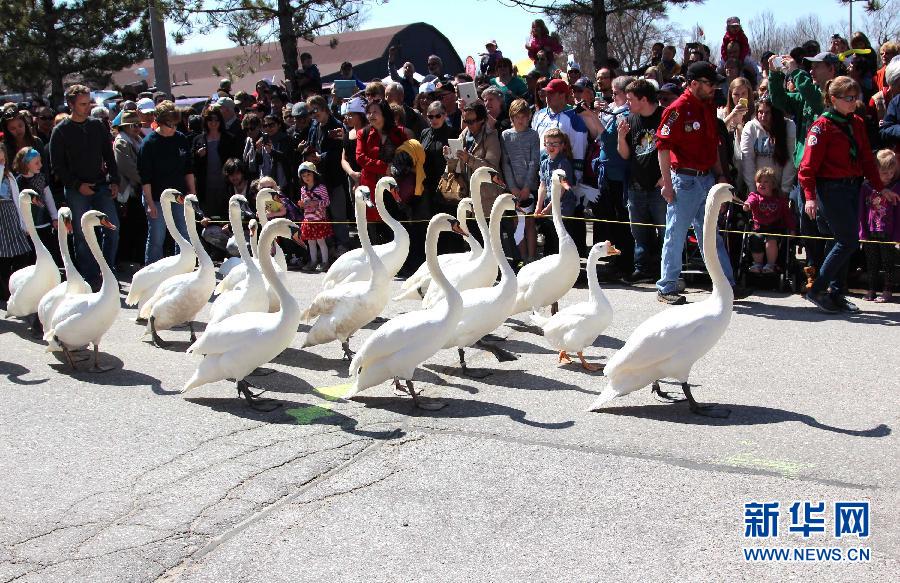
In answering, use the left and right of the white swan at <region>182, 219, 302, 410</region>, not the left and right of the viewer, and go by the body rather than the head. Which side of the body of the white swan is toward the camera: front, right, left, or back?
right

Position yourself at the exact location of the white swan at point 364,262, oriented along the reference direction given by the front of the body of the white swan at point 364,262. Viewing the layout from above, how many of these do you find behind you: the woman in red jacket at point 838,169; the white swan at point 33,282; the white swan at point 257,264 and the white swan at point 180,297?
3

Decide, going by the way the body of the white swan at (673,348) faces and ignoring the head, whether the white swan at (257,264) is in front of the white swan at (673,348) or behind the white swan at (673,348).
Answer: behind

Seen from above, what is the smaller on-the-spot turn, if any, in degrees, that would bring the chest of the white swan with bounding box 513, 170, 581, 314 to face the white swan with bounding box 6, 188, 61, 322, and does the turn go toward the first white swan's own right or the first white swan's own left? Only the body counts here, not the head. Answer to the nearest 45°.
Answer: approximately 180°

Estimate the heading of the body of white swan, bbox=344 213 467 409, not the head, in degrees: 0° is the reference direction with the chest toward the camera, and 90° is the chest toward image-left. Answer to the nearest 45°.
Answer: approximately 270°

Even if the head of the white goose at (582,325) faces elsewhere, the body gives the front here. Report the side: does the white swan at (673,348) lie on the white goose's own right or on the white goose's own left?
on the white goose's own right

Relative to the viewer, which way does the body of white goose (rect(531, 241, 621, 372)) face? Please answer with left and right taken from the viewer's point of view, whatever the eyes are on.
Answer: facing to the right of the viewer

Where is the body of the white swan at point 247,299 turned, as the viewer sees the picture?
to the viewer's right

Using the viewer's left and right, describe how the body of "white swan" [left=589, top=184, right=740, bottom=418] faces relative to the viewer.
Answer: facing to the right of the viewer

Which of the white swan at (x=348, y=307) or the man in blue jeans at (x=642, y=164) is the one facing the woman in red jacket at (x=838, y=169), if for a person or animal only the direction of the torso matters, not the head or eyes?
the white swan

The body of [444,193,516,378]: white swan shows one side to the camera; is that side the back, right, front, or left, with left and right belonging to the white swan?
right

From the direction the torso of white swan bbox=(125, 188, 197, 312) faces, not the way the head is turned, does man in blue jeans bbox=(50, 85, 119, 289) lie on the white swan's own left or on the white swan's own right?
on the white swan's own left

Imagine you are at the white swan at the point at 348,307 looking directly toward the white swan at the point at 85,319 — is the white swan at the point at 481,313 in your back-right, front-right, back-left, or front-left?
back-left

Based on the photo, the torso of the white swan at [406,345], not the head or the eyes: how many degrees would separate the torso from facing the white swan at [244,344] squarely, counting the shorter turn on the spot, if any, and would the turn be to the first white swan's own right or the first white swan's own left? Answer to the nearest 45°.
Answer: approximately 180°
